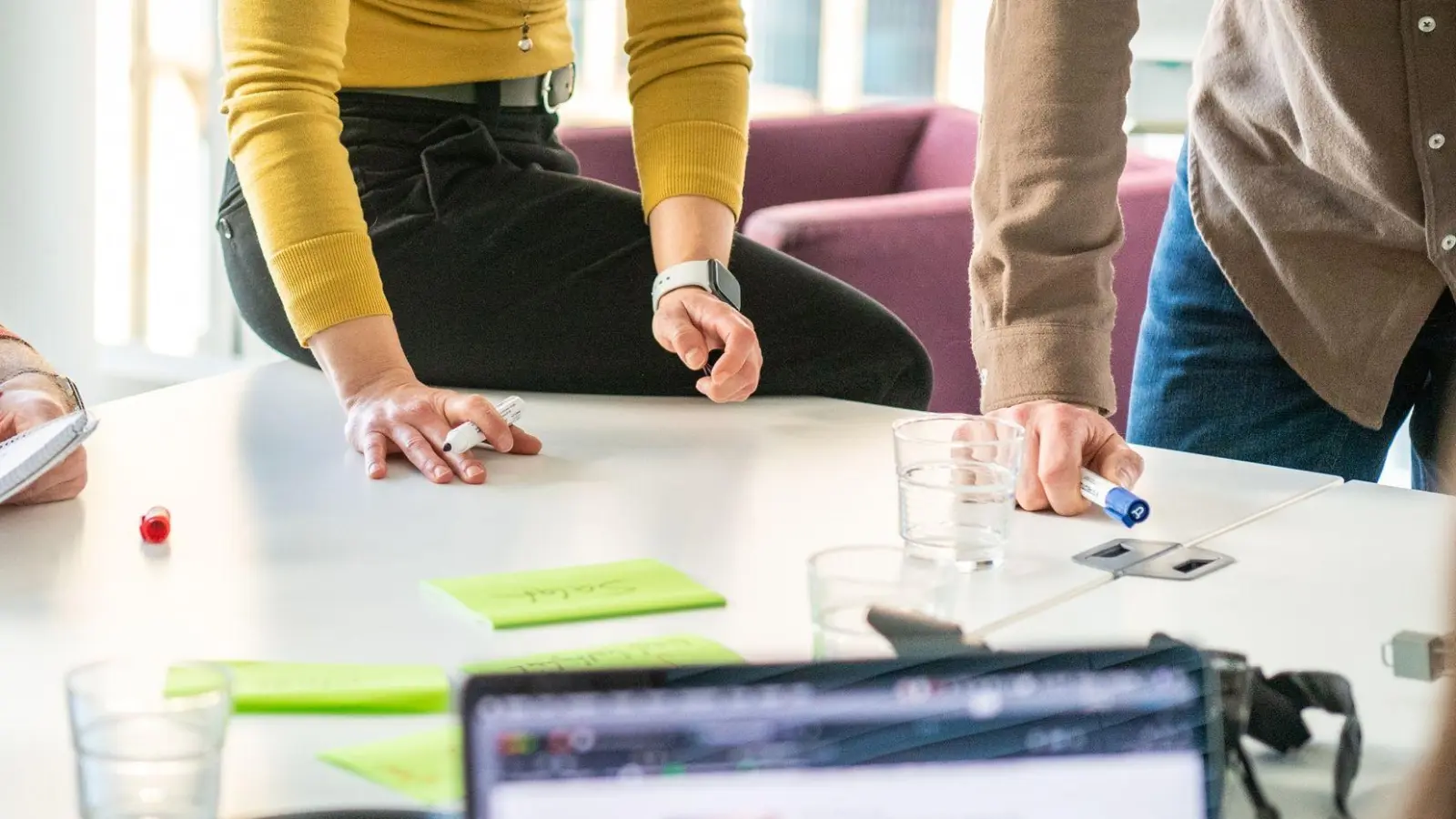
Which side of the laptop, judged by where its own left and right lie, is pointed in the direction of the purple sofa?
back

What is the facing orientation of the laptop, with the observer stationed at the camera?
facing the viewer

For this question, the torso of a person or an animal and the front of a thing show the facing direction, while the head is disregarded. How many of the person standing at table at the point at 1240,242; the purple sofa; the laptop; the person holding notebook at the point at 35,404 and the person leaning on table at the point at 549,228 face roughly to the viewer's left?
1

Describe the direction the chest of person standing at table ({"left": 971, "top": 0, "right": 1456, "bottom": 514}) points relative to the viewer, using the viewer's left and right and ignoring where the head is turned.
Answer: facing the viewer

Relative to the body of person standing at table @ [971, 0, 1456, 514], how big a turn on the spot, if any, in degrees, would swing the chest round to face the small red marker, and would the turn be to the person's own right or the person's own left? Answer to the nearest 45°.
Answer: approximately 45° to the person's own right
